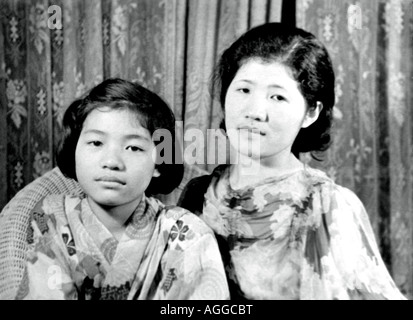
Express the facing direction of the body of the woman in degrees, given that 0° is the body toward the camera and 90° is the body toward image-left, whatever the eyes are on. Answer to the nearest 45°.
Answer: approximately 45°

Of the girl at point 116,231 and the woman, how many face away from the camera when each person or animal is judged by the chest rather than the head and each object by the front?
0
